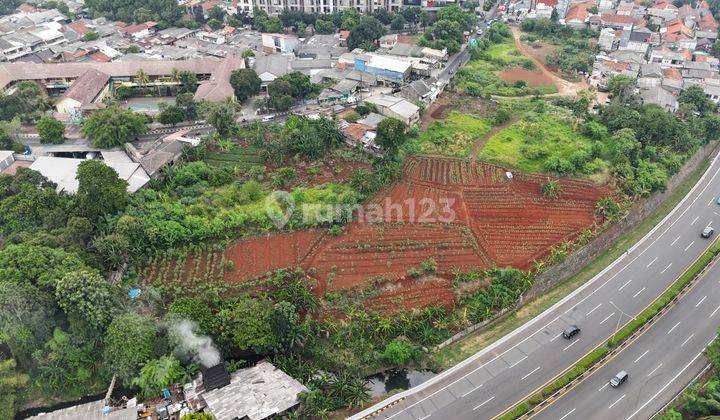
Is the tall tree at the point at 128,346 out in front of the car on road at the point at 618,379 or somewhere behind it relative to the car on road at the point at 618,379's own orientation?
in front

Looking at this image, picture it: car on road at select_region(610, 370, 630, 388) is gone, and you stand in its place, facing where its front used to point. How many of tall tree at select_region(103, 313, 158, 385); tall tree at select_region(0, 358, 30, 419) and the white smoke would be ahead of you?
3

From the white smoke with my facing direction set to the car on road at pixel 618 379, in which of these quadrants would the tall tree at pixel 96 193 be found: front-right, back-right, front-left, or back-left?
back-left

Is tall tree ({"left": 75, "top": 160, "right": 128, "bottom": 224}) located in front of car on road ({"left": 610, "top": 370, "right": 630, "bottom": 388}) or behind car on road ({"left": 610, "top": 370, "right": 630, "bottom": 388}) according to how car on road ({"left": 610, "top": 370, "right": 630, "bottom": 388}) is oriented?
in front

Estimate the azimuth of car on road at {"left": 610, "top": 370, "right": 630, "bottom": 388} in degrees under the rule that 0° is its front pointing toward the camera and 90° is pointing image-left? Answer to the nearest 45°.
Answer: approximately 45°

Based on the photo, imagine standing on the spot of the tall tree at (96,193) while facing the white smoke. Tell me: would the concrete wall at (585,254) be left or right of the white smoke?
left

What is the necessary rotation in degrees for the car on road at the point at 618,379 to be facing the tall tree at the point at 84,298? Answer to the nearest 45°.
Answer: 0° — it already faces it

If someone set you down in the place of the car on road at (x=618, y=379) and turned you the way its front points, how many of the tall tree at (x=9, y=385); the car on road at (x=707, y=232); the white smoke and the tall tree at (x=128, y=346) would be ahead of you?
3

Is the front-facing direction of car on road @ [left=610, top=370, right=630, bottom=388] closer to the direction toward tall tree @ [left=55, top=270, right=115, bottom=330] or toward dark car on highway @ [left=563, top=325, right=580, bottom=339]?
the tall tree

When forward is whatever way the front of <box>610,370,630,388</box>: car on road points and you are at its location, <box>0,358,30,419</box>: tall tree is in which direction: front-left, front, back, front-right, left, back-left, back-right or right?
front

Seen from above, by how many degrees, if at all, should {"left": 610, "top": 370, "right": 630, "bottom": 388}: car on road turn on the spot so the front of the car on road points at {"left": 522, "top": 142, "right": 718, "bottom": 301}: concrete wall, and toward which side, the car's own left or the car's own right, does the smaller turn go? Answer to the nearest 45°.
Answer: approximately 90° to the car's own right

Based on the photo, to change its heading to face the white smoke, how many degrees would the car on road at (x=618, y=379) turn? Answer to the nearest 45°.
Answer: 0° — it already faces it

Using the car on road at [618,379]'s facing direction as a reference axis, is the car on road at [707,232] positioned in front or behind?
behind
